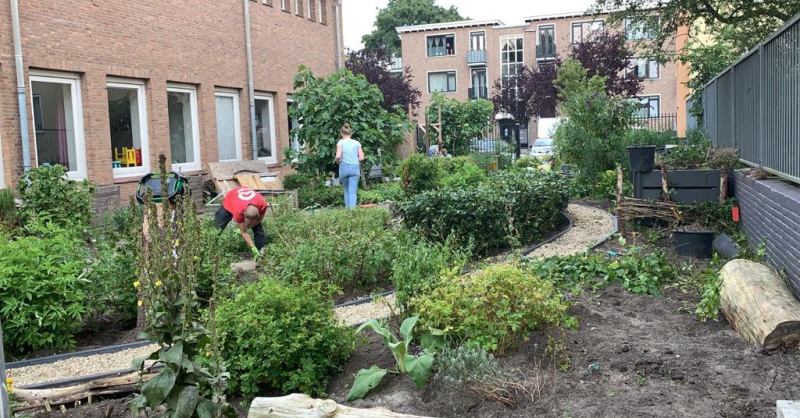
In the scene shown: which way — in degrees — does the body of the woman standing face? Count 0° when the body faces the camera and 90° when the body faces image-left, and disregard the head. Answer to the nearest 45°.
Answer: approximately 180°

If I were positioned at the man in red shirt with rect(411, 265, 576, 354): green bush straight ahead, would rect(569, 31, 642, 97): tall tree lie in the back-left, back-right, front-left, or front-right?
back-left

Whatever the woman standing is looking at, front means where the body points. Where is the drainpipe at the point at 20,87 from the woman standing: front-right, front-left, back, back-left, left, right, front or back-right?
left

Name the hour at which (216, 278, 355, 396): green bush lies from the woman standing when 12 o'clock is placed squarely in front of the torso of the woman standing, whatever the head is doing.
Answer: The green bush is roughly at 6 o'clock from the woman standing.

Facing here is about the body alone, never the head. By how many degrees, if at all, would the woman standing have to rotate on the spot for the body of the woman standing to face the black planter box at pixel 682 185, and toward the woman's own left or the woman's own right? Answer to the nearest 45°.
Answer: approximately 135° to the woman's own right

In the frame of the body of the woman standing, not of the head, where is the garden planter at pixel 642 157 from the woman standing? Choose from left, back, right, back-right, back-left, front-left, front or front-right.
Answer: back-right

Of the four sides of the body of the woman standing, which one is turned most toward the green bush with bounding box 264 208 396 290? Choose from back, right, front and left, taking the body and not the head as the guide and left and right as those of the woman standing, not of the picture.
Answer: back

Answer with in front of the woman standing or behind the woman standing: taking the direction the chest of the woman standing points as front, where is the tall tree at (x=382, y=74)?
in front

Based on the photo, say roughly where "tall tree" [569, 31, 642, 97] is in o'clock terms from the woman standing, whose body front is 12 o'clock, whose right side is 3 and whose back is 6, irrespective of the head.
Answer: The tall tree is roughly at 1 o'clock from the woman standing.

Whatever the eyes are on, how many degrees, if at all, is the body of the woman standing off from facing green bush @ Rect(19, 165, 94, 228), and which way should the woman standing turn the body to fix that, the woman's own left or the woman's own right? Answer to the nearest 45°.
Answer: approximately 90° to the woman's own left

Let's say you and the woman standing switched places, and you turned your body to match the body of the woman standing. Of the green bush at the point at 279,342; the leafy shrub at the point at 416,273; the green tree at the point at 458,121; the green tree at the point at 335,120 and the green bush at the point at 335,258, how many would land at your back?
3

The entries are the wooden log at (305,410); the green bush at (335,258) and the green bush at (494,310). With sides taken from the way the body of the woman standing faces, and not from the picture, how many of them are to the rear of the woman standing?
3

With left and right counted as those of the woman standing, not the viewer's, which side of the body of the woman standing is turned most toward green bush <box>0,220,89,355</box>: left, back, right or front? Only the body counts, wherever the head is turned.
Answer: back

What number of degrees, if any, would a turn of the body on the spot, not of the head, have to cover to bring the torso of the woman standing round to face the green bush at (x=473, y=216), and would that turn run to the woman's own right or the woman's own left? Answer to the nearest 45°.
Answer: approximately 180°
